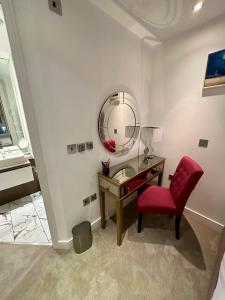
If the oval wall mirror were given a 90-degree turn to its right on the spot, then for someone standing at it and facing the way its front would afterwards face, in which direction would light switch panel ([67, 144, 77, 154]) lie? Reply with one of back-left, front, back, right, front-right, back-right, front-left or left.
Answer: front

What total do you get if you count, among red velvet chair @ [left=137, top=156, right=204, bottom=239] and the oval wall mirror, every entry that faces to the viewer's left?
1

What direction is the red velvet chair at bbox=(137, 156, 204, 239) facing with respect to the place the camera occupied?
facing to the left of the viewer

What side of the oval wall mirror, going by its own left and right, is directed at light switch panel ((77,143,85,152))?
right

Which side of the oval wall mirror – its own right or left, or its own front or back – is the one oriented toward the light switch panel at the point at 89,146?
right

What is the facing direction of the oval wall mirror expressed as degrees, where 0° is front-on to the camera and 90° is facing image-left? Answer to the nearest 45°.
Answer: approximately 315°
